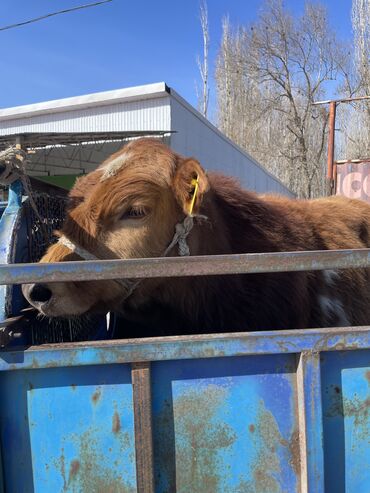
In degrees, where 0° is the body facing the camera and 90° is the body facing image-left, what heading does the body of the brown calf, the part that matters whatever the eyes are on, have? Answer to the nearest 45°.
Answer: approximately 90°

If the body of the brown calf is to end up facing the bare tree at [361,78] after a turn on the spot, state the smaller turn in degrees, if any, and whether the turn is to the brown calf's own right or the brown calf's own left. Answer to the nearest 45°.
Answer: approximately 90° to the brown calf's own right

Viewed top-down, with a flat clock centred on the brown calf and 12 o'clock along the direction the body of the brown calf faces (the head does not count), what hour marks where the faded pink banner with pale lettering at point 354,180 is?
The faded pink banner with pale lettering is roughly at 4 o'clock from the brown calf.
